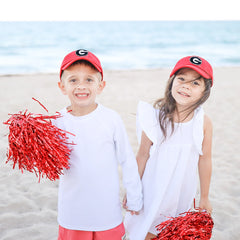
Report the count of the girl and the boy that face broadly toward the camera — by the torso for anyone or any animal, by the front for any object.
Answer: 2

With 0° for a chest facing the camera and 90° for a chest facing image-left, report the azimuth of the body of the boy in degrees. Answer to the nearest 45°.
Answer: approximately 0°

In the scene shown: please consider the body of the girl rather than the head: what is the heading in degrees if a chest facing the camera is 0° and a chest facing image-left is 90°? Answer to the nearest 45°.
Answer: approximately 0°
